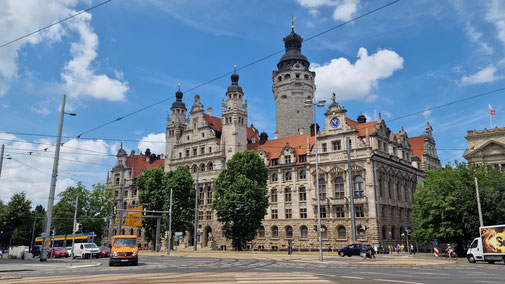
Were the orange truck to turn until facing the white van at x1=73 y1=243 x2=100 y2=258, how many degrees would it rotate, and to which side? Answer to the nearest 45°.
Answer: approximately 180°

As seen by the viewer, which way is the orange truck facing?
toward the camera

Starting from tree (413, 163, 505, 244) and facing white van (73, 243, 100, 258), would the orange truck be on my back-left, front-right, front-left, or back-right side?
front-left

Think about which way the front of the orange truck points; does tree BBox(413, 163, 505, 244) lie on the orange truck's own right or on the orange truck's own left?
on the orange truck's own left
